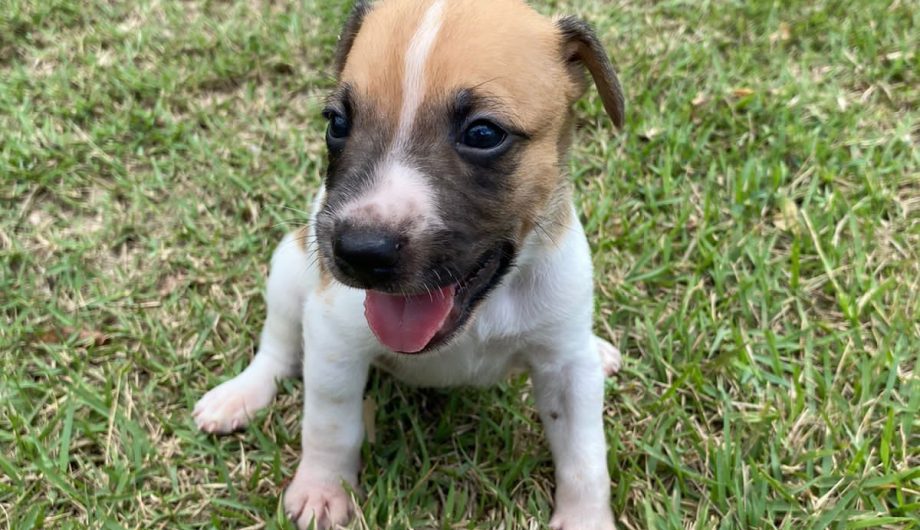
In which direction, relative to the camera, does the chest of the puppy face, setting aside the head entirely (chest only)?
toward the camera
